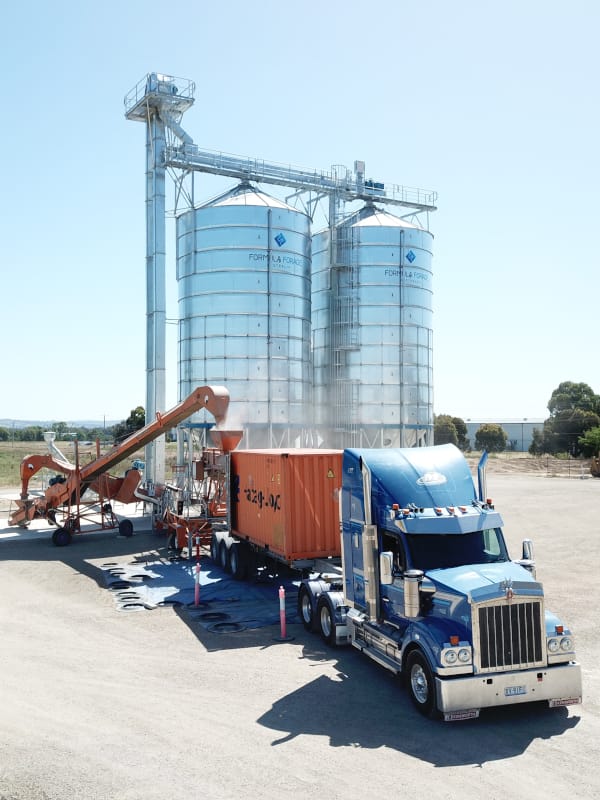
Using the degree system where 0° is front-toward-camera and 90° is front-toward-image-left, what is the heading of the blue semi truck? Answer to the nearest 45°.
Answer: approximately 315°

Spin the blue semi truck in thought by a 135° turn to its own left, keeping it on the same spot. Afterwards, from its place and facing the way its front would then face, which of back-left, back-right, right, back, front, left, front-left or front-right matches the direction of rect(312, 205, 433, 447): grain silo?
front

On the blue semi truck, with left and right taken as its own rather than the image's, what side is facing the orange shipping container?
back

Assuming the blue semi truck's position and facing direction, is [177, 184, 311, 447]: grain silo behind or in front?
behind
